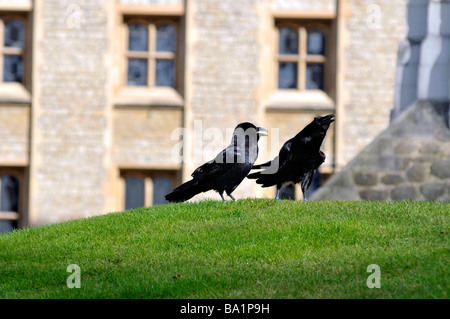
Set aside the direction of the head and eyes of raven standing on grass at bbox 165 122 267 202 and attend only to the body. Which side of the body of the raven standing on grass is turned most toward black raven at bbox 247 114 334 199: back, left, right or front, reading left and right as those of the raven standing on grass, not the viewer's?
front

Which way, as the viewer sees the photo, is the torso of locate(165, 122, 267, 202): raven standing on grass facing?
to the viewer's right
